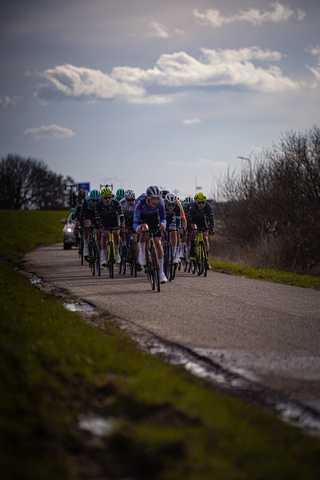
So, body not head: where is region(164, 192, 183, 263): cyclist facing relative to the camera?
toward the camera

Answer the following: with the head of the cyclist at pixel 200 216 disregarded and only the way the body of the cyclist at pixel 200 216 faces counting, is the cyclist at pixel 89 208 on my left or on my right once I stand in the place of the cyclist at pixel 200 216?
on my right

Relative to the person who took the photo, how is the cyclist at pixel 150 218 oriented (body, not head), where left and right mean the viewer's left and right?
facing the viewer

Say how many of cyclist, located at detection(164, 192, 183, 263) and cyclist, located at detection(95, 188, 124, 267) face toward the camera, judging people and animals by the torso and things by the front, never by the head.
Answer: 2
